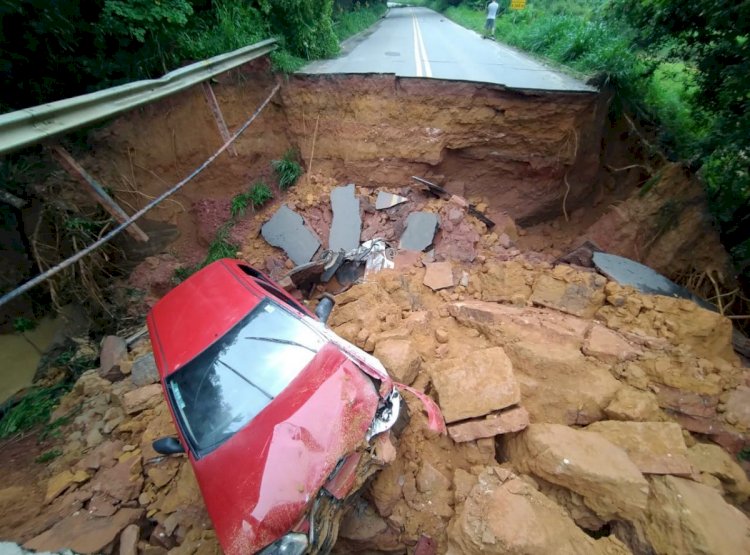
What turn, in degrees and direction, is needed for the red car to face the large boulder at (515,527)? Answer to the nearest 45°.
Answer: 0° — it already faces it

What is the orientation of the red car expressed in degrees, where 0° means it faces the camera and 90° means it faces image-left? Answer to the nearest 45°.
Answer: approximately 315°

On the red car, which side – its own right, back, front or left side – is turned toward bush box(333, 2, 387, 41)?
left

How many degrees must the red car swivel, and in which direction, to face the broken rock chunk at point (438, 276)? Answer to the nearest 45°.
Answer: approximately 90° to its left

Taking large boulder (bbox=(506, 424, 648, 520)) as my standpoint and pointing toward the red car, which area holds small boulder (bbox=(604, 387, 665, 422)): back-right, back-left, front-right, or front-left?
back-right

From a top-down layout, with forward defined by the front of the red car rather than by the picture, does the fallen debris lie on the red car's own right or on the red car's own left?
on the red car's own left

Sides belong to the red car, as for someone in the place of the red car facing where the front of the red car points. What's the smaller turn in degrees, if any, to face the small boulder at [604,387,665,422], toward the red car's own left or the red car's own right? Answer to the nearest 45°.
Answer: approximately 45° to the red car's own left

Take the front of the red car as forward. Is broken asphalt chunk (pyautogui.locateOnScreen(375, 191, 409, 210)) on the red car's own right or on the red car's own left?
on the red car's own left

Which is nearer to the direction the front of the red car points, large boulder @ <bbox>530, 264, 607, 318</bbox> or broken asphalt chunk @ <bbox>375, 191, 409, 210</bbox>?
the large boulder

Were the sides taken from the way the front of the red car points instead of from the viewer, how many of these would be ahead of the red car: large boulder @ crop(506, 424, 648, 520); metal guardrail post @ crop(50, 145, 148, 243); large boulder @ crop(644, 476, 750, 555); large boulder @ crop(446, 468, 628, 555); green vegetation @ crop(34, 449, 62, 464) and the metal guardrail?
3

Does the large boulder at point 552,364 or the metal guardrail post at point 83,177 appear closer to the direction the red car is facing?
the large boulder

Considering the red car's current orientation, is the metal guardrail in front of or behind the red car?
behind
